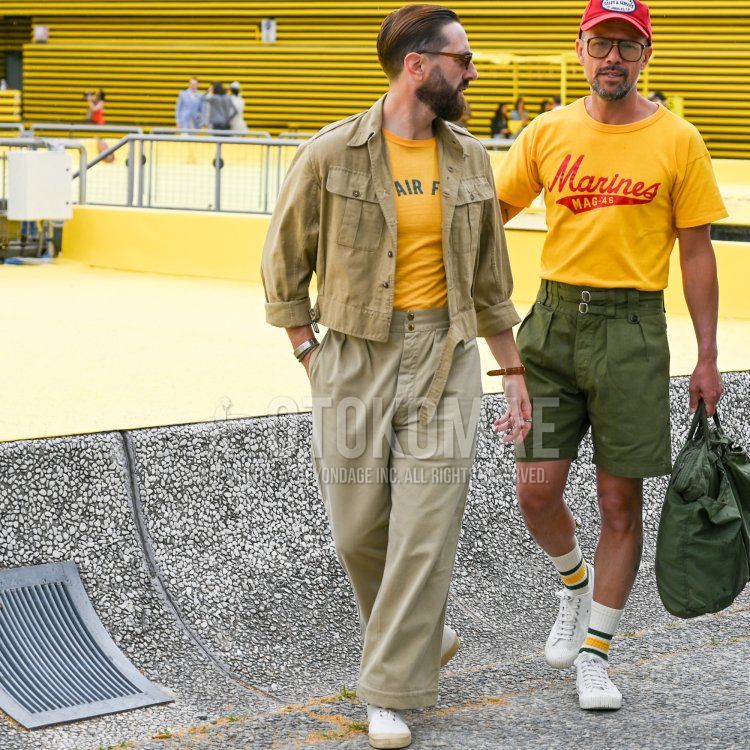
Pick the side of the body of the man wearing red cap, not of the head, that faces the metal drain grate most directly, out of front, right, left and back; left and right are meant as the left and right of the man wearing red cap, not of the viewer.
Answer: right

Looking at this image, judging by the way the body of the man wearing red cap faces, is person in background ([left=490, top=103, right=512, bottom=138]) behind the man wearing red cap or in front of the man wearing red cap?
behind

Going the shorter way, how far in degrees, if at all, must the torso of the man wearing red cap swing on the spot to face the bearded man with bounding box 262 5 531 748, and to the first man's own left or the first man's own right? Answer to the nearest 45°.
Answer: approximately 45° to the first man's own right

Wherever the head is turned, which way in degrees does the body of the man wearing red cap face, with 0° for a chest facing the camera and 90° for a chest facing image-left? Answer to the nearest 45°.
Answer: approximately 0°

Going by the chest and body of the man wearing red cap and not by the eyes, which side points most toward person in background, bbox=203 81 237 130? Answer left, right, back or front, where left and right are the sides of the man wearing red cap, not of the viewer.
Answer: back

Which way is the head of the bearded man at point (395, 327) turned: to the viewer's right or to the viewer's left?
to the viewer's right

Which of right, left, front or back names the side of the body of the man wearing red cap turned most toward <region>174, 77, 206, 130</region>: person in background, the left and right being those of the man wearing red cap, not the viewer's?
back

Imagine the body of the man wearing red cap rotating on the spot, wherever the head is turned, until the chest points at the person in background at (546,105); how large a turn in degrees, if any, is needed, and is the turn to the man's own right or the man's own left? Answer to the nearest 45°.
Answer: approximately 180°

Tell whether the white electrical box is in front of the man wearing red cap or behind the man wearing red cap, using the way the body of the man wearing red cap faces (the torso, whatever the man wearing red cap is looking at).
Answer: behind

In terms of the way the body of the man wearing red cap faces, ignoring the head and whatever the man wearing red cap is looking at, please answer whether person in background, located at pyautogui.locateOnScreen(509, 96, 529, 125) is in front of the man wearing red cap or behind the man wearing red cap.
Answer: behind

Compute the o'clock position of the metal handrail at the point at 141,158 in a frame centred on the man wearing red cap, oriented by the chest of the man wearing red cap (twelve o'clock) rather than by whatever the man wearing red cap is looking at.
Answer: The metal handrail is roughly at 5 o'clock from the man wearing red cap.
